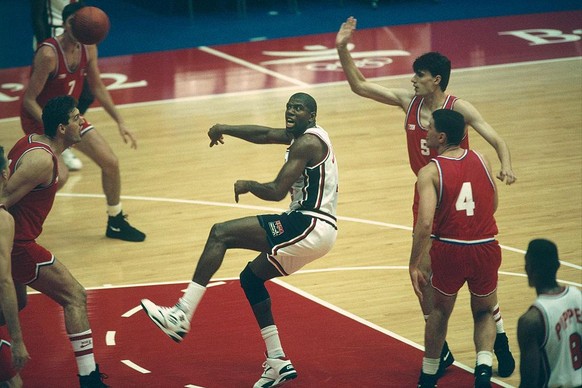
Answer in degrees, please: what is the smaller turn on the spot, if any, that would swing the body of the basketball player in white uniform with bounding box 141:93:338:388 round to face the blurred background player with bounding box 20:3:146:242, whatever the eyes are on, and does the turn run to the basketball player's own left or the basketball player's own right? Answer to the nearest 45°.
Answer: approximately 45° to the basketball player's own right

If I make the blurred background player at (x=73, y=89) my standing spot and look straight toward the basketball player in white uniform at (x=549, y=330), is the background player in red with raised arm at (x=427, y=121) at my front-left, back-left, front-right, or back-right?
front-left

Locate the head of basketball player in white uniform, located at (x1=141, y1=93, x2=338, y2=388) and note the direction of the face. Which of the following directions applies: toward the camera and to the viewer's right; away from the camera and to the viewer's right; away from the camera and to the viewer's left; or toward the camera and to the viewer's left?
toward the camera and to the viewer's left

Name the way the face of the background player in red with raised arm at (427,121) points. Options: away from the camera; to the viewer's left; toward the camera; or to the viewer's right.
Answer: to the viewer's left

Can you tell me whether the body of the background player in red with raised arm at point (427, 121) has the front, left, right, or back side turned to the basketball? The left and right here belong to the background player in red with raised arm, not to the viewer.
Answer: right

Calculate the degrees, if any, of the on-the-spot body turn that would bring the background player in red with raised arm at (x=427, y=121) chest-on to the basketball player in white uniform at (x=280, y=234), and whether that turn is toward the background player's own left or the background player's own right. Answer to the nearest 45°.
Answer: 0° — they already face them

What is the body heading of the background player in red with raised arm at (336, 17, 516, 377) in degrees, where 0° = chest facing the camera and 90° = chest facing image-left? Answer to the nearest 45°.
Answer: approximately 45°

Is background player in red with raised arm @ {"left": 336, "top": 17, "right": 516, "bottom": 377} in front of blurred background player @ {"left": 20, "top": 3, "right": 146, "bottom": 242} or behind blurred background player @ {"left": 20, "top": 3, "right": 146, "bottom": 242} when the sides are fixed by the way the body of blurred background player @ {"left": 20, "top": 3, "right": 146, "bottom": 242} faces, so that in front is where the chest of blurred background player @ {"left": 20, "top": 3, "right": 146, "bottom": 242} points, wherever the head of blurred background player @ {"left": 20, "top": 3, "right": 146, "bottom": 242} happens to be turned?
in front

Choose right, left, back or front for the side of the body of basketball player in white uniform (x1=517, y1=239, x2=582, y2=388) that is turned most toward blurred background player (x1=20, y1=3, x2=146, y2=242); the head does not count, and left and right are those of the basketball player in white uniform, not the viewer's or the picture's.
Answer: front

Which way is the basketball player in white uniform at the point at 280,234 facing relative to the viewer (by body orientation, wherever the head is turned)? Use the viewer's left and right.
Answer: facing to the left of the viewer

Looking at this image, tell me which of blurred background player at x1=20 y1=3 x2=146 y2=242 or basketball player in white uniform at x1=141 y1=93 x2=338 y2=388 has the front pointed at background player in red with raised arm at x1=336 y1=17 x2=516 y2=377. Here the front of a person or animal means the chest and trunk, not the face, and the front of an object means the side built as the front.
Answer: blurred background player at x1=20 y1=3 x2=146 y2=242

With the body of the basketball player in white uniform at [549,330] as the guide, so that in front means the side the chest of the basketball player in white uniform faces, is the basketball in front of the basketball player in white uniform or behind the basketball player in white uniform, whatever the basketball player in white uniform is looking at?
in front
